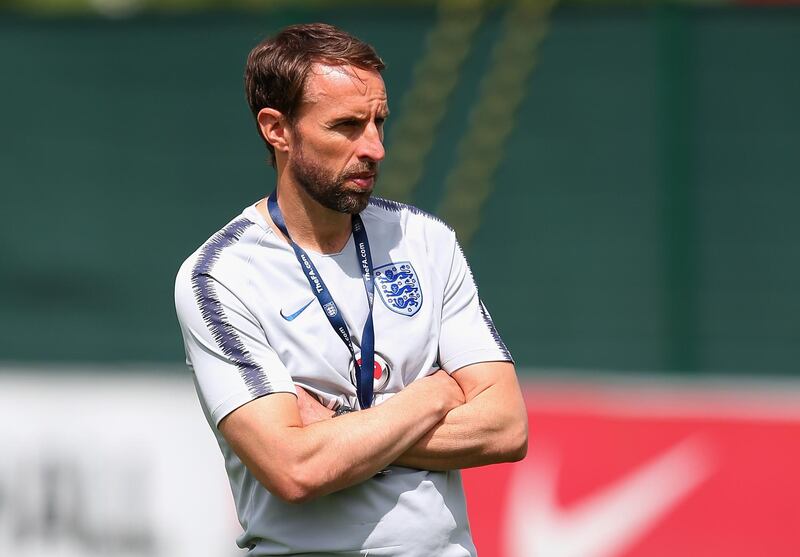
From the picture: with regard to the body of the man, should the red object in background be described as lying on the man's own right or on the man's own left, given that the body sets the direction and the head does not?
on the man's own left

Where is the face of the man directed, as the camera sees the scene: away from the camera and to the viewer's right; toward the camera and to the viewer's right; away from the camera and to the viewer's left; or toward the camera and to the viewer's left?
toward the camera and to the viewer's right

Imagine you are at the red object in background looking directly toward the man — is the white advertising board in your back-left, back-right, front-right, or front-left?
front-right

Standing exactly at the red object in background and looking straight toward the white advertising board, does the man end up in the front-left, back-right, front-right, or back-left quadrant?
front-left

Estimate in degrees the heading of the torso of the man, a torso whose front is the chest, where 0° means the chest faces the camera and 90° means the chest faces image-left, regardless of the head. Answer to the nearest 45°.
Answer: approximately 315°

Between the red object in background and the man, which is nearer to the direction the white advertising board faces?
the man

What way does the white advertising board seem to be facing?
toward the camera

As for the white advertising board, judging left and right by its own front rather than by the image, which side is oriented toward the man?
front

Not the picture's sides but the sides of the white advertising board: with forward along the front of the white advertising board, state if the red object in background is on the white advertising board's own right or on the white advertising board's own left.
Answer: on the white advertising board's own left

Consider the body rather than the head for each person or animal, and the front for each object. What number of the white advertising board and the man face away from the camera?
0

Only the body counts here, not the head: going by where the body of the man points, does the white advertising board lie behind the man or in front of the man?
behind

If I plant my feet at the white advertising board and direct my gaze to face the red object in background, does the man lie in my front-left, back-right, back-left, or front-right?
front-right
